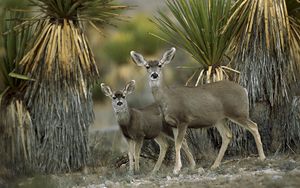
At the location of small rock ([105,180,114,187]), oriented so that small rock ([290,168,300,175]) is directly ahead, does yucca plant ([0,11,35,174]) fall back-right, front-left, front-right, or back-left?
back-left

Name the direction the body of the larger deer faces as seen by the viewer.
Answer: to the viewer's left

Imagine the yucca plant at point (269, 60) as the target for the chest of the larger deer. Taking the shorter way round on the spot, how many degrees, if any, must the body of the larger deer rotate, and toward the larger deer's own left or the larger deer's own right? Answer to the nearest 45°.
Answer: approximately 135° to the larger deer's own right

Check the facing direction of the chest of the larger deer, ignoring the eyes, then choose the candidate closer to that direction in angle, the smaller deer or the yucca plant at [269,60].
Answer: the smaller deer
